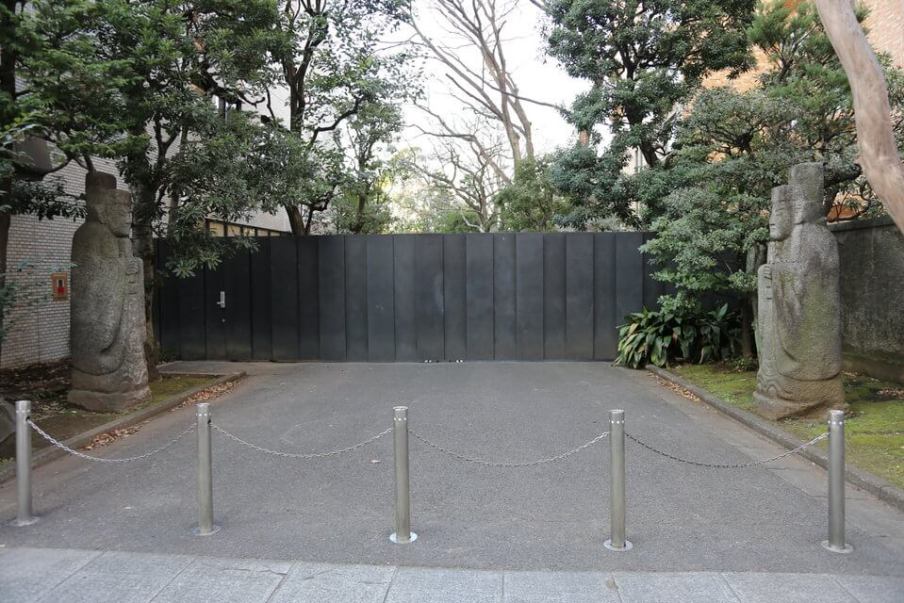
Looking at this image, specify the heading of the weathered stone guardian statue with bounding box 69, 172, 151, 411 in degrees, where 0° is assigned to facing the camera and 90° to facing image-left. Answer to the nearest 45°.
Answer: approximately 270°

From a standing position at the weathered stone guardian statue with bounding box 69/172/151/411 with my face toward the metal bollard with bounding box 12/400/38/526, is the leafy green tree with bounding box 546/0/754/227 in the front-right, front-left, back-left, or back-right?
back-left

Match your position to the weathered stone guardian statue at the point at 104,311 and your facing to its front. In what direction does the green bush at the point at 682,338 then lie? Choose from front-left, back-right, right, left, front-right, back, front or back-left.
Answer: front

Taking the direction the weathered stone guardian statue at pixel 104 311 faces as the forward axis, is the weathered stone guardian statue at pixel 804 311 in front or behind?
in front

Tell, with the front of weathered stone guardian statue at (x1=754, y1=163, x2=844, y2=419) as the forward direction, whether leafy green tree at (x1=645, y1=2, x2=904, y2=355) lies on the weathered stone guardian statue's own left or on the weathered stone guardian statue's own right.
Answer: on the weathered stone guardian statue's own right

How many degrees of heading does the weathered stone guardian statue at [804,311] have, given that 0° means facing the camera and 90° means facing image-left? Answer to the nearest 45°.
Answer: approximately 90°

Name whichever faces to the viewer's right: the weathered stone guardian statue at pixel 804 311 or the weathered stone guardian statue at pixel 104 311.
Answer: the weathered stone guardian statue at pixel 104 311

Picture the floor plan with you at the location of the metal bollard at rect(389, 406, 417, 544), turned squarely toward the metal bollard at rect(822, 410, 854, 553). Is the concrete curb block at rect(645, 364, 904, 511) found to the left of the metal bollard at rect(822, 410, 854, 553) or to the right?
left

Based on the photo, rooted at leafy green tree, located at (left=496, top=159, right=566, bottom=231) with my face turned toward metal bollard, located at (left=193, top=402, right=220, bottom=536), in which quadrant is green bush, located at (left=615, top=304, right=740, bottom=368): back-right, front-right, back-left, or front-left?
front-left

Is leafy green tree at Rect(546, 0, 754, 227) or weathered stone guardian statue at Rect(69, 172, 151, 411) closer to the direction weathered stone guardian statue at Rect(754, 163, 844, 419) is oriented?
the weathered stone guardian statue
